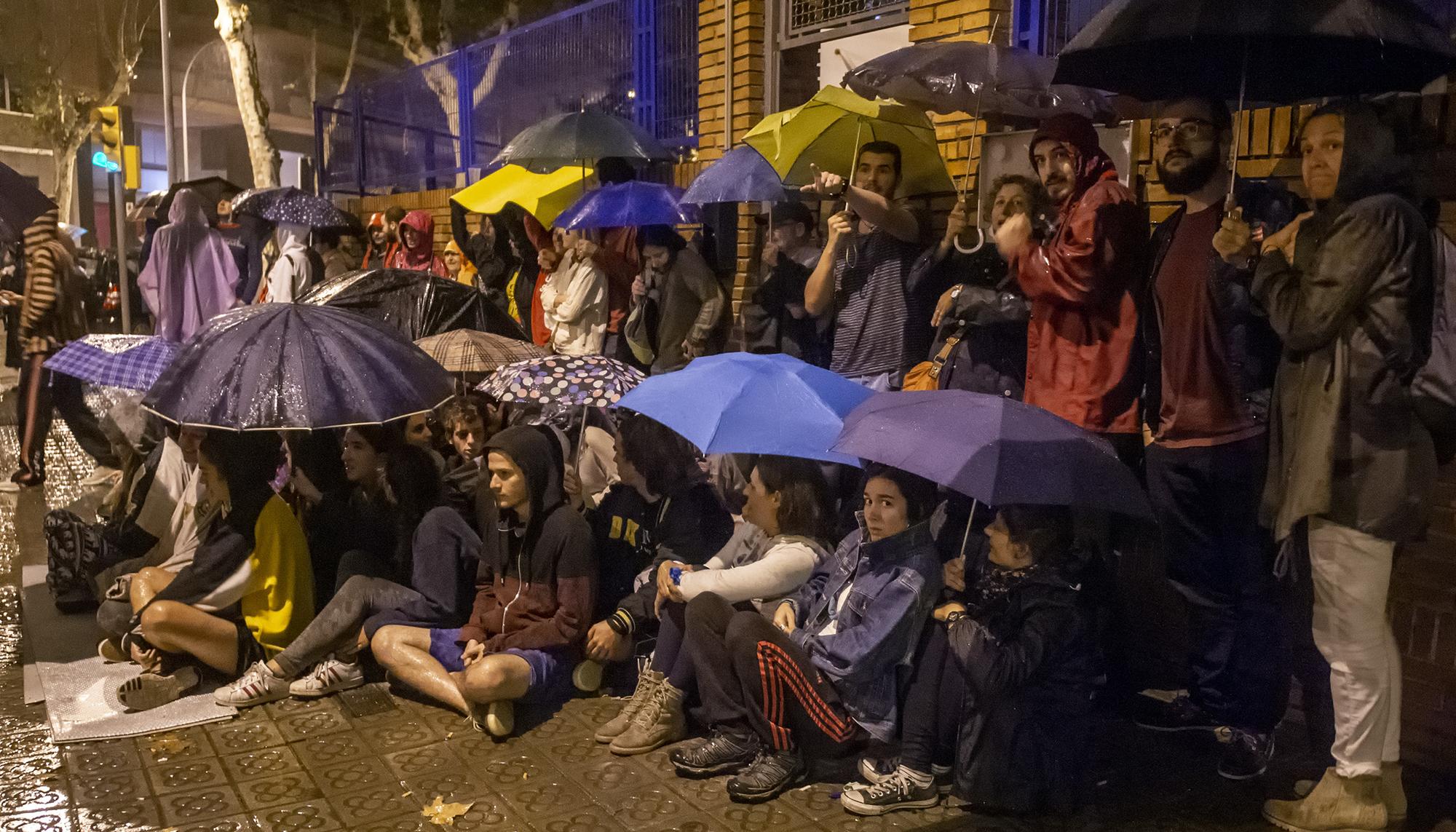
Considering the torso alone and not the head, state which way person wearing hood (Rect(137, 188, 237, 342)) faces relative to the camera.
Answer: away from the camera

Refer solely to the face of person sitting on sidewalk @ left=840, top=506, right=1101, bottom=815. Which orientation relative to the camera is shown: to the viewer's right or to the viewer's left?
to the viewer's left

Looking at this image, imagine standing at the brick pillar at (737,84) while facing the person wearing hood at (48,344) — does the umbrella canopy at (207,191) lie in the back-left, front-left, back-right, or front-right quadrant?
front-right

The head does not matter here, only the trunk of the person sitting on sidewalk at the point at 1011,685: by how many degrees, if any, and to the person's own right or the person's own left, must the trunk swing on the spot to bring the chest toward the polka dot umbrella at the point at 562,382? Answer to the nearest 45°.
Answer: approximately 45° to the person's own right

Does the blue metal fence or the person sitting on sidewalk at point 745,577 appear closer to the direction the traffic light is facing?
the person sitting on sidewalk

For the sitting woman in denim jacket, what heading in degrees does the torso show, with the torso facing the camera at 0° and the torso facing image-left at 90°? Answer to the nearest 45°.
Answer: approximately 45°

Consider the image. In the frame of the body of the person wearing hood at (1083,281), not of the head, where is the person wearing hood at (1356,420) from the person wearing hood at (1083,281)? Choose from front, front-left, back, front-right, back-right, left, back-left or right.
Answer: back-left

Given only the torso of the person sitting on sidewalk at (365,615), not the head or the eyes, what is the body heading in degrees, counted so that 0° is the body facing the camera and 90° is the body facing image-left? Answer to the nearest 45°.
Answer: approximately 90°

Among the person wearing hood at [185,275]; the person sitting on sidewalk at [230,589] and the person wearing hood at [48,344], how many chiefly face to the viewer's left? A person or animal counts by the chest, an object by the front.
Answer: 2

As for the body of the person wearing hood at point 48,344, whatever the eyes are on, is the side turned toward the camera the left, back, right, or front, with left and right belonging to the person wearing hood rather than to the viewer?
left
